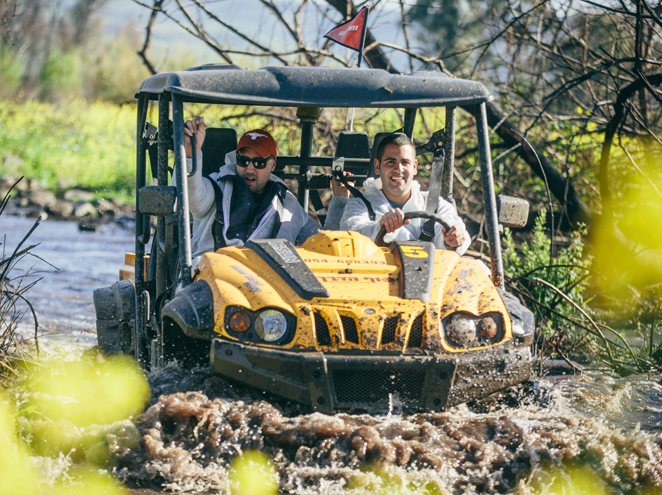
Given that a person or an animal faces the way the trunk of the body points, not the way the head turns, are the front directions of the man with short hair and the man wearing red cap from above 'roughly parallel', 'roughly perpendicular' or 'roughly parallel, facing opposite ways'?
roughly parallel

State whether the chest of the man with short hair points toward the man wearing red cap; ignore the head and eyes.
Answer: no

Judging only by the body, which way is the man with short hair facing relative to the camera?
toward the camera

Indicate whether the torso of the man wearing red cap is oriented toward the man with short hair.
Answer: no

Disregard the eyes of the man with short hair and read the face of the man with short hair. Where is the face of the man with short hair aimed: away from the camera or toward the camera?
toward the camera
